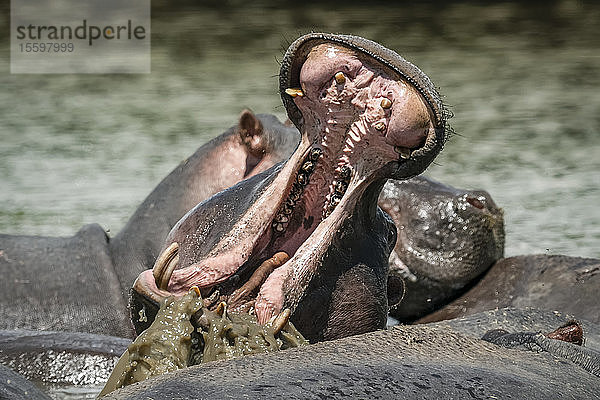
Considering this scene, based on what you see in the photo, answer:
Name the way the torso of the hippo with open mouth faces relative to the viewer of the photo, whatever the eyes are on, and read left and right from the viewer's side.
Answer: facing the viewer and to the left of the viewer

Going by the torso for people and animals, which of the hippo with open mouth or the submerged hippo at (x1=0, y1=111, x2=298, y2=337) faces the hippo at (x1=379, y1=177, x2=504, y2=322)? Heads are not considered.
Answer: the submerged hippo

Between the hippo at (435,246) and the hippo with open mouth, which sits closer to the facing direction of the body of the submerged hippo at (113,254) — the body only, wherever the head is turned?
the hippo

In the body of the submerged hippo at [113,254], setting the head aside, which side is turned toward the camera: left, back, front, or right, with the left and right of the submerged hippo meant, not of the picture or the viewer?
right

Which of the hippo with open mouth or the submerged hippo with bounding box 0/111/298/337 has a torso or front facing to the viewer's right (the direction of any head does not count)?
the submerged hippo

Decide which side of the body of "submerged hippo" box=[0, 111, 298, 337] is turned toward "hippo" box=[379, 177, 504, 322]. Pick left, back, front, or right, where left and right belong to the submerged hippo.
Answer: front

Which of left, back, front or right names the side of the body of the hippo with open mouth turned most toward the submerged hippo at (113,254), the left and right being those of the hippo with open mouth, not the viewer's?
right

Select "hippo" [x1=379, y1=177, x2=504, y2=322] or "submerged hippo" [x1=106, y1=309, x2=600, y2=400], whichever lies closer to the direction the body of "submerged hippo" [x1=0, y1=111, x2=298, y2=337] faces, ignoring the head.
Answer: the hippo

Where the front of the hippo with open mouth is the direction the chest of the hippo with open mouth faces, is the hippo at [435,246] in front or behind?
behind

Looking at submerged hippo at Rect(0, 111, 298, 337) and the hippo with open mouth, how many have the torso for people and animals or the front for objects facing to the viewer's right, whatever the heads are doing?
1

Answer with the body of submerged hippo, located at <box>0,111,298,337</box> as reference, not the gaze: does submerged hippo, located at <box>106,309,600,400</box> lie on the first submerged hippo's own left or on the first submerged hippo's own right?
on the first submerged hippo's own right

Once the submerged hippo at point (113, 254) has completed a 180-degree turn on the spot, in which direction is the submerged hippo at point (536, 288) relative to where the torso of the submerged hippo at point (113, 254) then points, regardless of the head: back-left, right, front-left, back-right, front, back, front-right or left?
back
